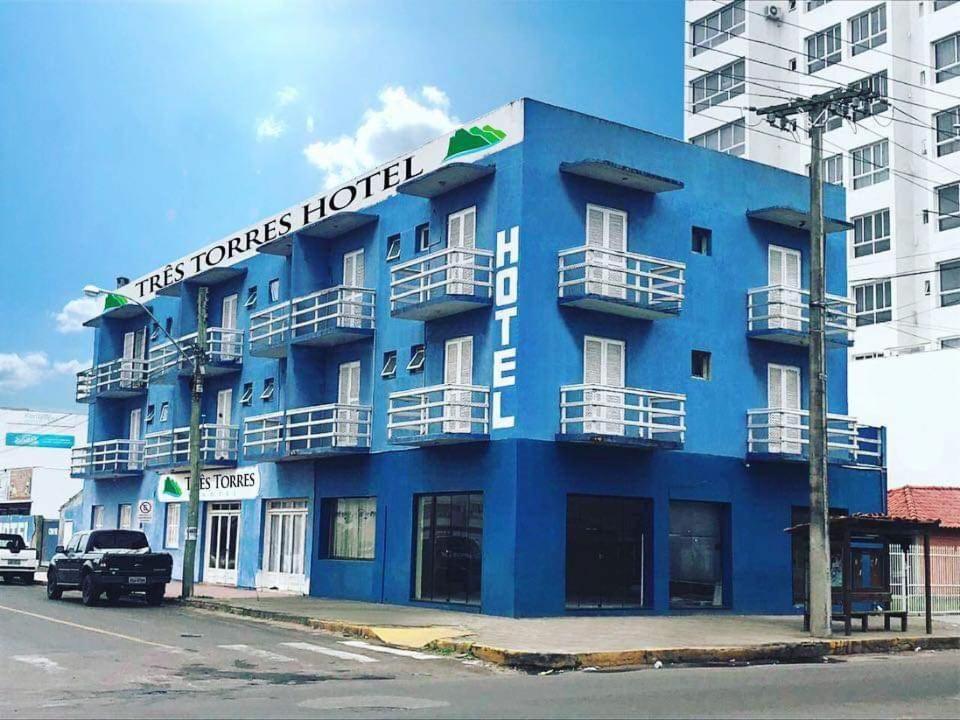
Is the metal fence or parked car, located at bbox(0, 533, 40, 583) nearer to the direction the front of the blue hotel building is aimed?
the parked car

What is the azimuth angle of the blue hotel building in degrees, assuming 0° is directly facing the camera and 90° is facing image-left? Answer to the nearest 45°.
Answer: approximately 45°

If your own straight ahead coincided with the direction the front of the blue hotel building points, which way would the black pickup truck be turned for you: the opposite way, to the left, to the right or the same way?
to the right

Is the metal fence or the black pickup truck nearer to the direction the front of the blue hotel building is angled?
the black pickup truck

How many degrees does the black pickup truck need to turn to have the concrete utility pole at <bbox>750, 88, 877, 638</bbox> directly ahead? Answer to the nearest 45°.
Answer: approximately 180°

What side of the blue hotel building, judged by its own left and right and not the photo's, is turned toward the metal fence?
left

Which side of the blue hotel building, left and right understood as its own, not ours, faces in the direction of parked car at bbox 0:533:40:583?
right

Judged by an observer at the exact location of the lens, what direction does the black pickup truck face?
facing away from the viewer and to the left of the viewer
